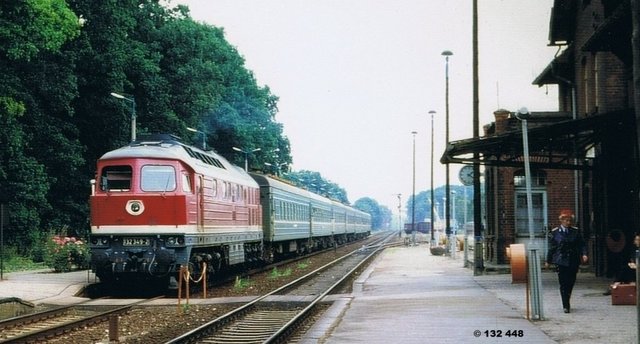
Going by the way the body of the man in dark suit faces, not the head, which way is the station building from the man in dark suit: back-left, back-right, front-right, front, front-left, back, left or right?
back

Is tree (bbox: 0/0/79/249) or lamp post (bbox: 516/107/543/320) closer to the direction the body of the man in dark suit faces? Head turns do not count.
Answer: the lamp post

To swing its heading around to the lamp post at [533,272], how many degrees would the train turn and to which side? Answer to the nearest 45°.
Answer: approximately 90° to its left

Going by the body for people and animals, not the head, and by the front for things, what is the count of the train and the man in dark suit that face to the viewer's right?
0

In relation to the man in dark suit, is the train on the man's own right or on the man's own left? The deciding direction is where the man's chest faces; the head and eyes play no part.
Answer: on the man's own right

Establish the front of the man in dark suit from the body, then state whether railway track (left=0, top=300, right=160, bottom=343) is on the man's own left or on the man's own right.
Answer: on the man's own right

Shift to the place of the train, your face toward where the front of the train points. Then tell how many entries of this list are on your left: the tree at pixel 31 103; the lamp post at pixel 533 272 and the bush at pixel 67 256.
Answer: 1

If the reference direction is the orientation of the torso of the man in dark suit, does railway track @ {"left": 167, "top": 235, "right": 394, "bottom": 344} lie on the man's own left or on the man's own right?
on the man's own right

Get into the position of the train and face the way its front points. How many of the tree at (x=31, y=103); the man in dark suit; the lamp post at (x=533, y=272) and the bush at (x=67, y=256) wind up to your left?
2

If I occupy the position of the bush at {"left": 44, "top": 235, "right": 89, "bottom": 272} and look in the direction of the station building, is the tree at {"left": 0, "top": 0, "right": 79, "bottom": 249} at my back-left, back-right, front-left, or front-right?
back-left

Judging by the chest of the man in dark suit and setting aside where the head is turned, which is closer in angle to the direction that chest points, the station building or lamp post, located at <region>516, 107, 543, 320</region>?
the lamp post

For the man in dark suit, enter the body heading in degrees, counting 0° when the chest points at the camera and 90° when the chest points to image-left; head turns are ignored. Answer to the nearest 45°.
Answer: approximately 0°

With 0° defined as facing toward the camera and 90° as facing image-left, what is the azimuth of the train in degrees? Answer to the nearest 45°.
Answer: approximately 45°
